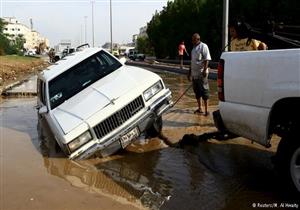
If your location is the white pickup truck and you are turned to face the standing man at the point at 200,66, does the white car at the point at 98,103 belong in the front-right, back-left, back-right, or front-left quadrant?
front-left

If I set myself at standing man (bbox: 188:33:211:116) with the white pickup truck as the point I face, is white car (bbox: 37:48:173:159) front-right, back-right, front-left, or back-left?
front-right

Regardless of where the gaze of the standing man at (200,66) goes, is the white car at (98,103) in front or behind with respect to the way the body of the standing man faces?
in front

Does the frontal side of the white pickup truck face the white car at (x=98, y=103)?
no

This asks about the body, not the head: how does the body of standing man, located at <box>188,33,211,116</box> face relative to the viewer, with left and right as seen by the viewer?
facing the viewer and to the left of the viewer

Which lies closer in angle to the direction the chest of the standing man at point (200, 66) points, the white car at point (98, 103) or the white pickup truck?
the white car
